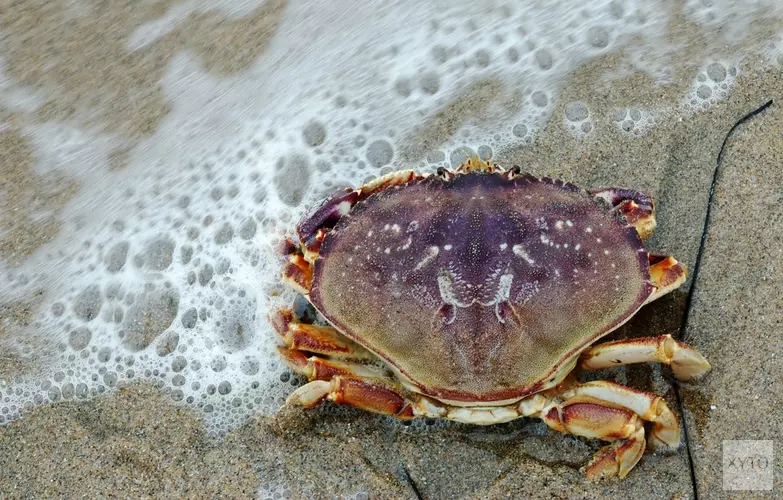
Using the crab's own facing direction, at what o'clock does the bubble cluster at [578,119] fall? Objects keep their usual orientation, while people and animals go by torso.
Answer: The bubble cluster is roughly at 1 o'clock from the crab.

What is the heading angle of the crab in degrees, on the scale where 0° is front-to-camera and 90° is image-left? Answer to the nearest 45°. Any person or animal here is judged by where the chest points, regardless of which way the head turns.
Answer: approximately 180°
